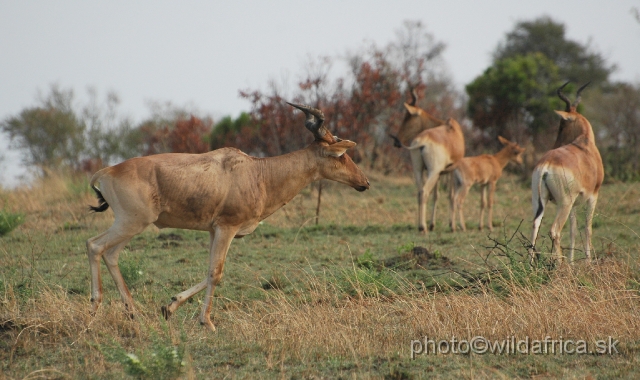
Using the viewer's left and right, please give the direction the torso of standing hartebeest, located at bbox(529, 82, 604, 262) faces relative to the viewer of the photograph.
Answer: facing away from the viewer and to the right of the viewer

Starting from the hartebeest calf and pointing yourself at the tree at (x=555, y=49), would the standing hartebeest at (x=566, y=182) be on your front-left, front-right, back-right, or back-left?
back-right

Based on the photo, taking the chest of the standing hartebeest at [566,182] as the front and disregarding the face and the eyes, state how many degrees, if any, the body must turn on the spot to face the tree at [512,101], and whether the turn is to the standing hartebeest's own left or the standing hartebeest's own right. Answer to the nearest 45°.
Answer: approximately 45° to the standing hartebeest's own left

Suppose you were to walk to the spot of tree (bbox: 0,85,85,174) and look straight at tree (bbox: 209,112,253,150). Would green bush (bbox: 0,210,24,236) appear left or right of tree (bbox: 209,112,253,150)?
right

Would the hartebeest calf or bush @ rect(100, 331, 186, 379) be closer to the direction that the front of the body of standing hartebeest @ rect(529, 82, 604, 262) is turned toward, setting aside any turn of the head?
the hartebeest calf

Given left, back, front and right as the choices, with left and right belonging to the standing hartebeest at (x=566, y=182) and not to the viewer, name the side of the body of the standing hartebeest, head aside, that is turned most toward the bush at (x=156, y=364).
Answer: back

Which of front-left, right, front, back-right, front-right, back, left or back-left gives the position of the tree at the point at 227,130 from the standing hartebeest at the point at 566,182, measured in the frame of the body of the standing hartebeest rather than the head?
left

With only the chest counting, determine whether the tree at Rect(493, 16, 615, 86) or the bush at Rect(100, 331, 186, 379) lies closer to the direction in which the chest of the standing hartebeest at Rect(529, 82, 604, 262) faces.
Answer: the tree

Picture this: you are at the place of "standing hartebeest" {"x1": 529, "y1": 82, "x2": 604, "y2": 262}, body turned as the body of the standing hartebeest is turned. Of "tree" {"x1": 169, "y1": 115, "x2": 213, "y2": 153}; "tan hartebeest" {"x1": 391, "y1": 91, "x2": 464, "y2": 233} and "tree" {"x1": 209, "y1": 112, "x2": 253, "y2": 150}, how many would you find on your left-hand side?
3

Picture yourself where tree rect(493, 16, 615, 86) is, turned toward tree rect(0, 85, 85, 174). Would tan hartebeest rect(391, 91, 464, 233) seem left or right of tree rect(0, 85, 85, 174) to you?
left

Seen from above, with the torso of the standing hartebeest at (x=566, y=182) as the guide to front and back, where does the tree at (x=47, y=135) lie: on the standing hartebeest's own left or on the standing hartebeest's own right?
on the standing hartebeest's own left

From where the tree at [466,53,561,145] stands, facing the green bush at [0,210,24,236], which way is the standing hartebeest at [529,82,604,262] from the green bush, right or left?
left

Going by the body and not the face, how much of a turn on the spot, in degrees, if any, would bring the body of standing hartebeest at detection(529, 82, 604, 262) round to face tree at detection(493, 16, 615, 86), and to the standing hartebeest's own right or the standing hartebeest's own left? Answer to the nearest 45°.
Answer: approximately 45° to the standing hartebeest's own left
